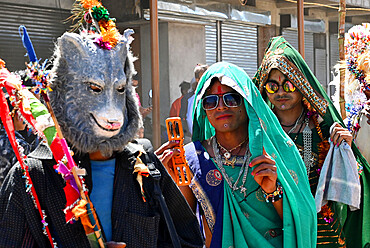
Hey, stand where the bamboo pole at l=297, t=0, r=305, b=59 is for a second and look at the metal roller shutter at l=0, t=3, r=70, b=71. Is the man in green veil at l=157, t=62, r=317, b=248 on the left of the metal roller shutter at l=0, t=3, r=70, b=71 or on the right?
left

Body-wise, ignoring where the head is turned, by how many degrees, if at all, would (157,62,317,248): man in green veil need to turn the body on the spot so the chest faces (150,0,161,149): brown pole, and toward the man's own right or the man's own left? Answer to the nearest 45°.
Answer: approximately 180°

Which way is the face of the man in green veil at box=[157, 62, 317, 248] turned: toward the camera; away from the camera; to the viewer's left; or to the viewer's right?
toward the camera

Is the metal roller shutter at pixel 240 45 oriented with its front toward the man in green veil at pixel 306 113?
yes

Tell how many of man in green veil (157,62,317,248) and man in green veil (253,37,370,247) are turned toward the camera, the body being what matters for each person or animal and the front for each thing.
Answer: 2

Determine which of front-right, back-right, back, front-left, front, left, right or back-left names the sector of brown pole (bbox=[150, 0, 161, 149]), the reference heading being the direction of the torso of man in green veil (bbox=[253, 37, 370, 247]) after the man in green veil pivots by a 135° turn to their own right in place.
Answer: front

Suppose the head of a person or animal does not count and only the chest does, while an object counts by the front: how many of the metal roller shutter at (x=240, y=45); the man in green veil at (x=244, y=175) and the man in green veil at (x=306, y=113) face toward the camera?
3

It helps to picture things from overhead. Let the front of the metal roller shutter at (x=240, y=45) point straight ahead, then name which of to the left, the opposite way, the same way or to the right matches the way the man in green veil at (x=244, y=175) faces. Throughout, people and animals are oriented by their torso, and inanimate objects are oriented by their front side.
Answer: the same way

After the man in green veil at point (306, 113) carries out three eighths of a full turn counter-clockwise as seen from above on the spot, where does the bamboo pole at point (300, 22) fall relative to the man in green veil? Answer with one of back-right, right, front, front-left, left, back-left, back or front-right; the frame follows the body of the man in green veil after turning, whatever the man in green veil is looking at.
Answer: front-left

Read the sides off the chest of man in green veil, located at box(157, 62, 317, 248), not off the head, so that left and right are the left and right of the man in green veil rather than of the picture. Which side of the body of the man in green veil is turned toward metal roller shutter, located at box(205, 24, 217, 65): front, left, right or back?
back

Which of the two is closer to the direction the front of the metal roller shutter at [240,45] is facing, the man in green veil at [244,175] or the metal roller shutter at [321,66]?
the man in green veil

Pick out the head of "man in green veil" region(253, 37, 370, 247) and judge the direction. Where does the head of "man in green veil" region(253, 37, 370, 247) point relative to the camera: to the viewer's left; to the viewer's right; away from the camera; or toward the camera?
toward the camera

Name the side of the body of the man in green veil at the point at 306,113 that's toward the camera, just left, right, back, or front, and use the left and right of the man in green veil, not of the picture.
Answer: front

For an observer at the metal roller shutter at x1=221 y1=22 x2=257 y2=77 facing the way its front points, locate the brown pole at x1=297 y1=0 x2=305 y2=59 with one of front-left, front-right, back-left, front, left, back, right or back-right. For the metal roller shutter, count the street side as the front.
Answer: left

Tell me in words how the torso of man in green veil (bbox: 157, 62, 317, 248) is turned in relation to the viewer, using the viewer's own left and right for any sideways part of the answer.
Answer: facing the viewer

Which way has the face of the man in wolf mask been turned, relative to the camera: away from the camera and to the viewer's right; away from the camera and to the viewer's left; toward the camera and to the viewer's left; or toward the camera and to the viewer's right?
toward the camera and to the viewer's right

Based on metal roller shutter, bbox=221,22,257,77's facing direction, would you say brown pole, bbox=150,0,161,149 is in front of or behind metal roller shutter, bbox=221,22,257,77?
in front
